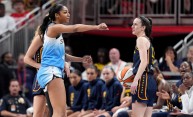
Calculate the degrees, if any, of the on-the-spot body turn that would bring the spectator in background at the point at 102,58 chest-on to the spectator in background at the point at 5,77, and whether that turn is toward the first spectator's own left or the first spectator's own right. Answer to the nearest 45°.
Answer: approximately 90° to the first spectator's own right

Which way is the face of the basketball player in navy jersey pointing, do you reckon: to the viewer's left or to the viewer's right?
to the viewer's left

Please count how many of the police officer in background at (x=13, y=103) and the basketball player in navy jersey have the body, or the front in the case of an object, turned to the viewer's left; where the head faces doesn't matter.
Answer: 1

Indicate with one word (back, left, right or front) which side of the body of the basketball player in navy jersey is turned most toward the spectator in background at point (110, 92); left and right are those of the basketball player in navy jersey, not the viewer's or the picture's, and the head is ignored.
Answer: right

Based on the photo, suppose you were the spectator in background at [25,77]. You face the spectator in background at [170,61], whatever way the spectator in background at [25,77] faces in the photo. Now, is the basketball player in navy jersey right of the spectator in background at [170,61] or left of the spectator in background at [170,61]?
right

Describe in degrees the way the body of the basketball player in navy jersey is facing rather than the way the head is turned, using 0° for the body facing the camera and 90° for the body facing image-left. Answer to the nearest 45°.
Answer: approximately 90°

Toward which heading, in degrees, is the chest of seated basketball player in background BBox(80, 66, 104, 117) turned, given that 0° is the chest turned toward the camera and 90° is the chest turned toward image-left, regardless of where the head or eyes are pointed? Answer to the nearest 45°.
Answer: approximately 45°

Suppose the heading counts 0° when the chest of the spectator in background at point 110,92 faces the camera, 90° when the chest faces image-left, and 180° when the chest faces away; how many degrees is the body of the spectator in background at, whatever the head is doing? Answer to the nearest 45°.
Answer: approximately 45°
